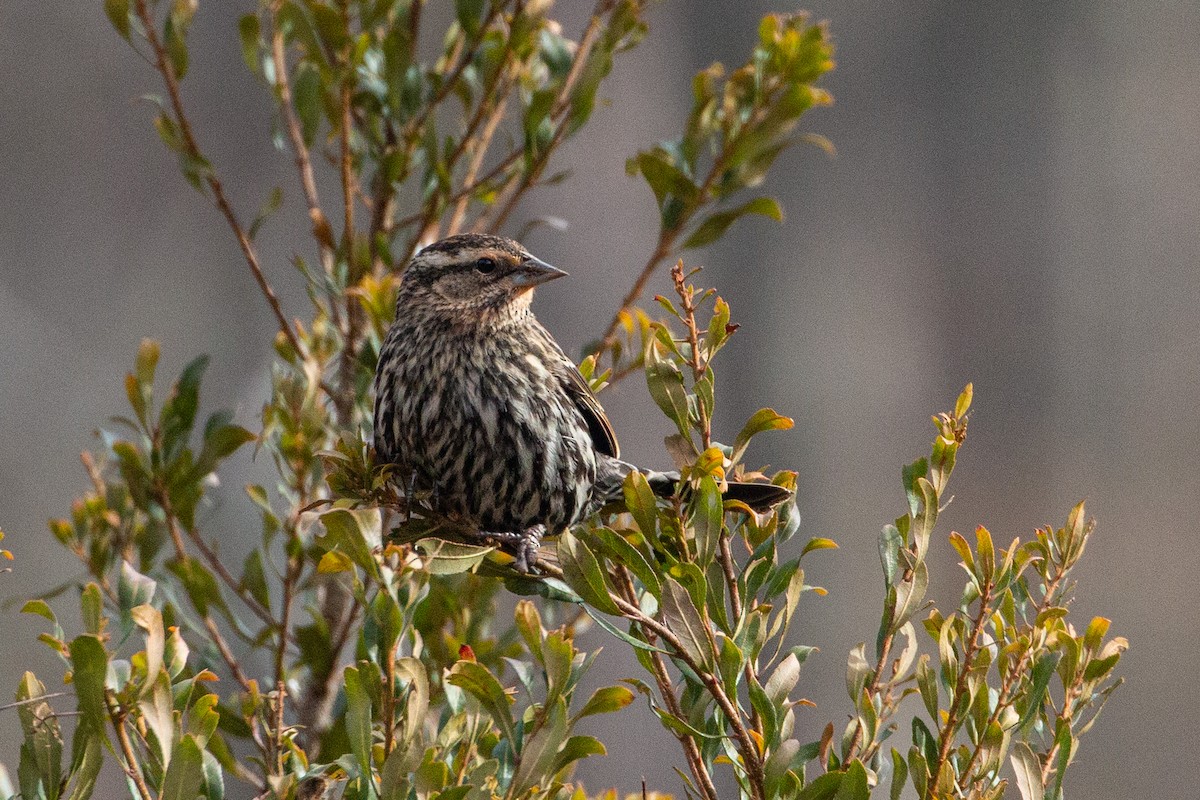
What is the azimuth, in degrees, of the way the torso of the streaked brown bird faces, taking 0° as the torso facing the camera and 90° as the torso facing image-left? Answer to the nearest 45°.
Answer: approximately 45°
